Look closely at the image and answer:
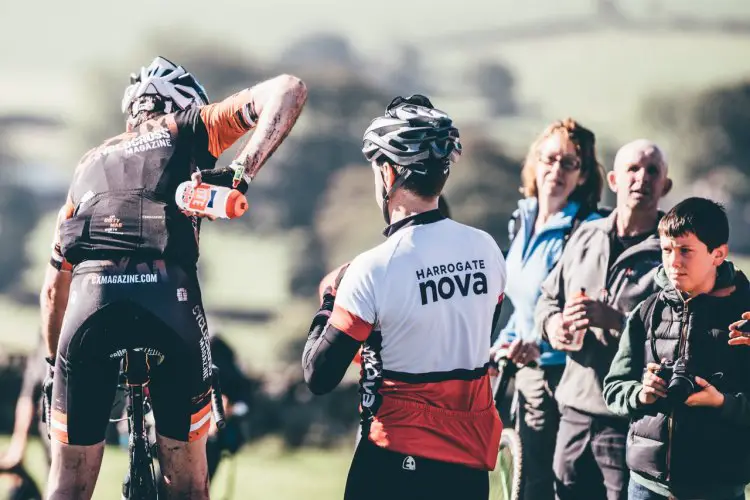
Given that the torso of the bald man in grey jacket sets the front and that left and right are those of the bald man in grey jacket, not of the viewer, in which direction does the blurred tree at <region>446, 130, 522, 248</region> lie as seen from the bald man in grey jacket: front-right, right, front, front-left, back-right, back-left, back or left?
back

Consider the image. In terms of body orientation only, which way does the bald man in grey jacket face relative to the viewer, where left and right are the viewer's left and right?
facing the viewer

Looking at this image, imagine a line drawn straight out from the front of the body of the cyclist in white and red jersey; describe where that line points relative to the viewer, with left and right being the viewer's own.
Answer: facing away from the viewer and to the left of the viewer

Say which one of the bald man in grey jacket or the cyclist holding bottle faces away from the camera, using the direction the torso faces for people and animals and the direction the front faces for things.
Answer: the cyclist holding bottle

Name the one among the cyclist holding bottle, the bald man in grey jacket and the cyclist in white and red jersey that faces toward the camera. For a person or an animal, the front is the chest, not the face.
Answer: the bald man in grey jacket

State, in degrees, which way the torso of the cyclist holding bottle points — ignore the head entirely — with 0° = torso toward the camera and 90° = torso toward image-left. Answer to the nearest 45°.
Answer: approximately 180°

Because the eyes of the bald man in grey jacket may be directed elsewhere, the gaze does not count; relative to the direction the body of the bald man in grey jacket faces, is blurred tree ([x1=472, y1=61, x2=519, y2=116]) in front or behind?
behind

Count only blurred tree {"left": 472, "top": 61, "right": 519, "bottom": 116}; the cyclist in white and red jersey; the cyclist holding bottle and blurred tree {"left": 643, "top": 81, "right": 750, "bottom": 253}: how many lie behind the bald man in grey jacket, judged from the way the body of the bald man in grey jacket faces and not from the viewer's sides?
2

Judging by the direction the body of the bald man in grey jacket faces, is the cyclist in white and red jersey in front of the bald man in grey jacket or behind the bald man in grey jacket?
in front

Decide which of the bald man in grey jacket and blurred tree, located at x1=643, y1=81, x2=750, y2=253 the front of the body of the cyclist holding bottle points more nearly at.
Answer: the blurred tree

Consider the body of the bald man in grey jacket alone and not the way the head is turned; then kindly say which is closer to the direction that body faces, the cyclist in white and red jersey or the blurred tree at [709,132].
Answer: the cyclist in white and red jersey

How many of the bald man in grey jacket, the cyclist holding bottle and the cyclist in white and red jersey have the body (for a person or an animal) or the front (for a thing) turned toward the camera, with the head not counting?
1

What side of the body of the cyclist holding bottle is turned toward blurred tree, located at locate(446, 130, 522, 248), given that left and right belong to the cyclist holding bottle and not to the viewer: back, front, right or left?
front
